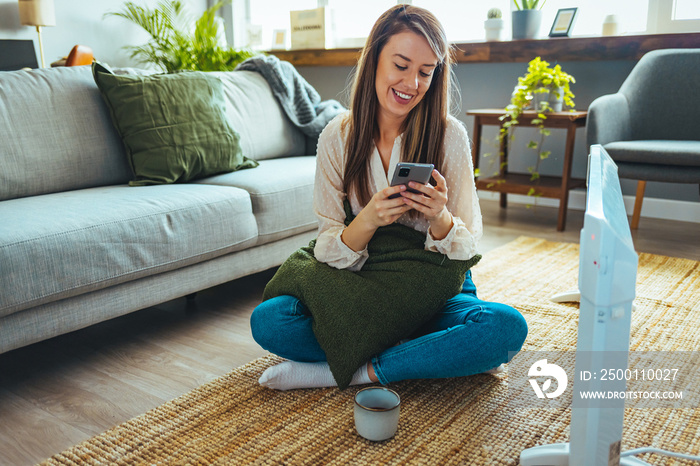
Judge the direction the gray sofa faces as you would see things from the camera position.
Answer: facing the viewer and to the right of the viewer

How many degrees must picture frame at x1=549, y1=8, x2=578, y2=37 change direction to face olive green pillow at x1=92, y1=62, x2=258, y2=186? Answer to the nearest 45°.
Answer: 0° — it already faces it

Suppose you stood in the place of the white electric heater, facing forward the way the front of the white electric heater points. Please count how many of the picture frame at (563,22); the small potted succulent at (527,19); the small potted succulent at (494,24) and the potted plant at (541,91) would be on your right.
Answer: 4

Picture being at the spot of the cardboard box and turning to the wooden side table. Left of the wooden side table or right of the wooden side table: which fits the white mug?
right

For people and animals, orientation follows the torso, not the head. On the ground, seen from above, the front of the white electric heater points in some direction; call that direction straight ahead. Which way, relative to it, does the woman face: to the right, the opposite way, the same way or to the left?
to the left

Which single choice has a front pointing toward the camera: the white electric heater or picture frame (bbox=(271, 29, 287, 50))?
the picture frame

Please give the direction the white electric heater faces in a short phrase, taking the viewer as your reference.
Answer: facing to the left of the viewer

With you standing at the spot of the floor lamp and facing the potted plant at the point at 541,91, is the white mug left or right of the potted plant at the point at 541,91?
right

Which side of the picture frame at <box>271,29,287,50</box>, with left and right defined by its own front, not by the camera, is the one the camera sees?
front

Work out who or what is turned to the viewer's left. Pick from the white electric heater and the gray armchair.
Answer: the white electric heater

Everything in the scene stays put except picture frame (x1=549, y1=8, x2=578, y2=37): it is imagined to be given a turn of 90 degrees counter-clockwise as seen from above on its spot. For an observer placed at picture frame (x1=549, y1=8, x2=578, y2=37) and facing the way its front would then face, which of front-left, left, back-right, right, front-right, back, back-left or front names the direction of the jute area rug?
front-right

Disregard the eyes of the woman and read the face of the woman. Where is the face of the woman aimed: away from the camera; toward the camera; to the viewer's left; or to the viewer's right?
toward the camera

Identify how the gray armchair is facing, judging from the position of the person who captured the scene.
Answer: facing the viewer

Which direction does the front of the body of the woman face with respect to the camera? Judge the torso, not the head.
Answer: toward the camera

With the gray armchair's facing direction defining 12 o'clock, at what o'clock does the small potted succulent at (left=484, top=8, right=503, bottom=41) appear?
The small potted succulent is roughly at 4 o'clock from the gray armchair.
